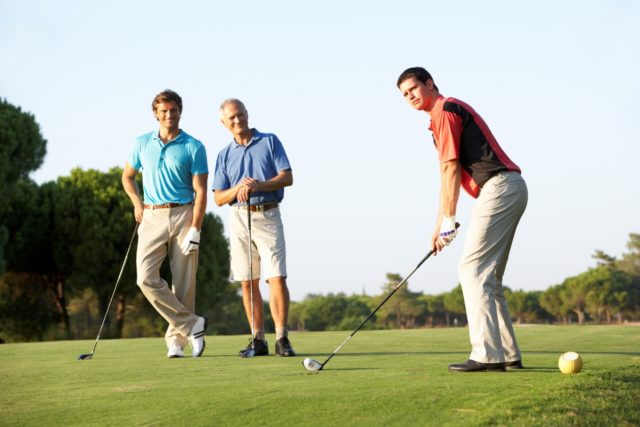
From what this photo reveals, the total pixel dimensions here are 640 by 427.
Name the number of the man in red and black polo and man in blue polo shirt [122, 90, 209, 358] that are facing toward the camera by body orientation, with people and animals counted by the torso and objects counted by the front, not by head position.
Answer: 1

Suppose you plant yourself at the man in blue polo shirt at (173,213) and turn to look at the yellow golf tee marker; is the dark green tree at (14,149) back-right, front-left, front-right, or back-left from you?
back-left

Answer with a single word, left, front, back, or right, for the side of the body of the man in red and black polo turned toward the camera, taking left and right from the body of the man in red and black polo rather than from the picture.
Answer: left

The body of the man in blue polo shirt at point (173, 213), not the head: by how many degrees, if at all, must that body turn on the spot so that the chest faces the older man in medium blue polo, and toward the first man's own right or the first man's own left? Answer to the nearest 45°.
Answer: approximately 90° to the first man's own left

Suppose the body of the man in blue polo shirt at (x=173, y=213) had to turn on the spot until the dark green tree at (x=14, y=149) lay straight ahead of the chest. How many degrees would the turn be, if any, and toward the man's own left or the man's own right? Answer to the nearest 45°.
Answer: approximately 180°

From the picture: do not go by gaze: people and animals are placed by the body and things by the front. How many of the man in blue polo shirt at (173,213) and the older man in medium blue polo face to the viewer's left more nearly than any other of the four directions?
0

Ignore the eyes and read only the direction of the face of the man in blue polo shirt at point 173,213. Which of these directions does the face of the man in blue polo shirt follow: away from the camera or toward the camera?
toward the camera

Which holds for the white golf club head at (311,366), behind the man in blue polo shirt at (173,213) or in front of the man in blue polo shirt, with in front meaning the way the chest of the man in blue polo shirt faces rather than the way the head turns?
in front

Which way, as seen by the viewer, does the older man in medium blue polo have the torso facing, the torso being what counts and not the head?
toward the camera

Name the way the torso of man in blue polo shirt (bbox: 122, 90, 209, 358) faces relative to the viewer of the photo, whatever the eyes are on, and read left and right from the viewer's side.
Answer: facing the viewer

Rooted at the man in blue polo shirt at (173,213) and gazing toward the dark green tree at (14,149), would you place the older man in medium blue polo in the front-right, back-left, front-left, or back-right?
back-right

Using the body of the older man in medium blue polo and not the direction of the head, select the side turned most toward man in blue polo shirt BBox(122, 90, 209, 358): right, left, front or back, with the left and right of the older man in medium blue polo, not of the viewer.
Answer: right

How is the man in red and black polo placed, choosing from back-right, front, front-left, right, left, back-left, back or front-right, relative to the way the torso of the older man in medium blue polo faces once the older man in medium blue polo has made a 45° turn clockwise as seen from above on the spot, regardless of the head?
left

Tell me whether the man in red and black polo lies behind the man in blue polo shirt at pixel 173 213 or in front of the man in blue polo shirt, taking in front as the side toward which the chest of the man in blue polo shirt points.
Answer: in front

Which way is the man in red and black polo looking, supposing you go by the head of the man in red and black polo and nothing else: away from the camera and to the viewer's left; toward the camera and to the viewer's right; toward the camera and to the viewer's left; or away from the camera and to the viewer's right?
toward the camera and to the viewer's left
